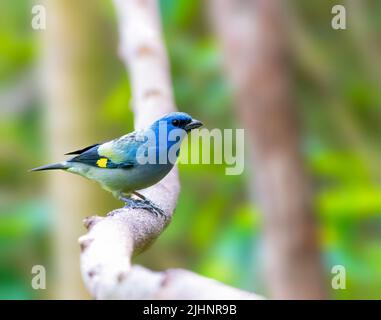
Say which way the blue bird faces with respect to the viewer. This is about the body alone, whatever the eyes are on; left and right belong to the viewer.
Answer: facing to the right of the viewer

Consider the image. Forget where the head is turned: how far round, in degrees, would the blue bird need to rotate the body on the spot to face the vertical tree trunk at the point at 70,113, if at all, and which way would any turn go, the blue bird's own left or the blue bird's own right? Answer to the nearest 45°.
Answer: approximately 90° to the blue bird's own left

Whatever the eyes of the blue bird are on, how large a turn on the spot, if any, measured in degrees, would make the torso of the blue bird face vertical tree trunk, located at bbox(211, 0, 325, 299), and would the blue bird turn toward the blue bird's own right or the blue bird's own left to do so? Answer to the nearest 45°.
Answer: approximately 45° to the blue bird's own left
